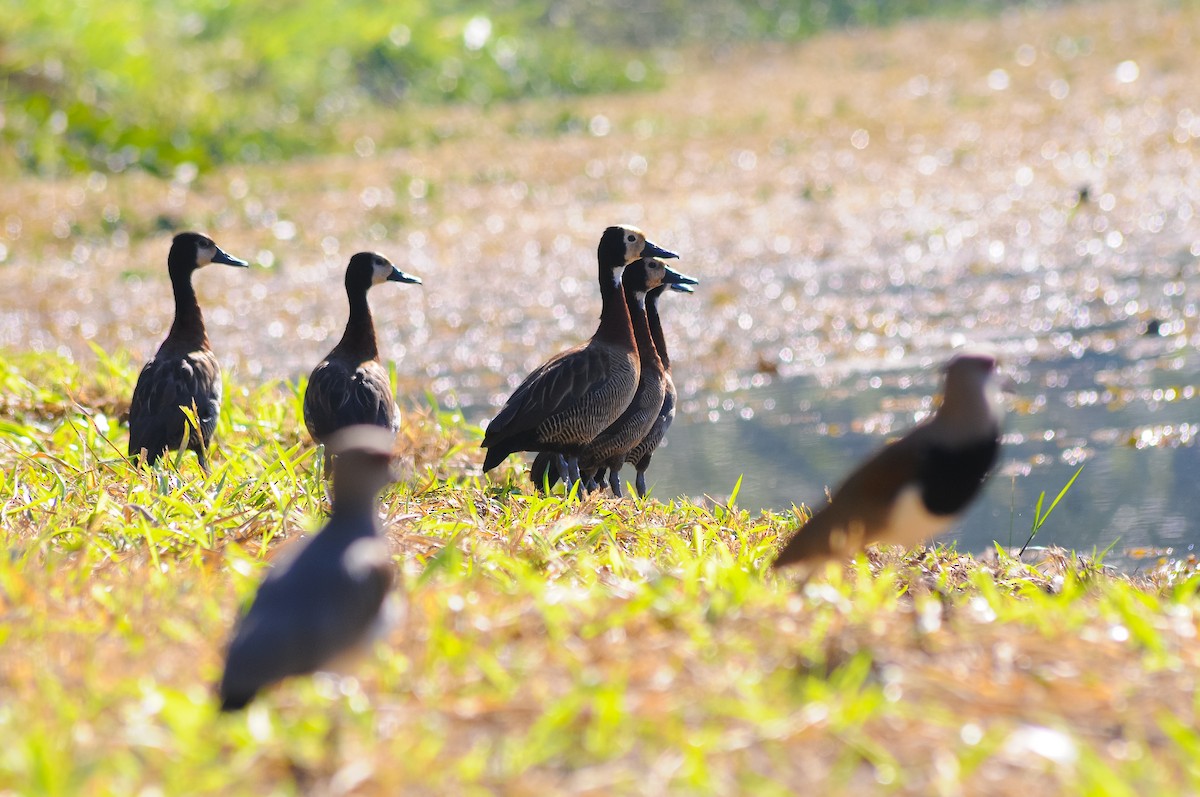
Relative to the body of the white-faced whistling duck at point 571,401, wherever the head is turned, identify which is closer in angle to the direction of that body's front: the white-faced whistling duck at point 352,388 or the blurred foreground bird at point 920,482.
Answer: the blurred foreground bird

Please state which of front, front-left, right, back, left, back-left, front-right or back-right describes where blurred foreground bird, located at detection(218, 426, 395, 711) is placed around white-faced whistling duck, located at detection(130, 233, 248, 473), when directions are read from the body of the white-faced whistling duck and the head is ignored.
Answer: back-right

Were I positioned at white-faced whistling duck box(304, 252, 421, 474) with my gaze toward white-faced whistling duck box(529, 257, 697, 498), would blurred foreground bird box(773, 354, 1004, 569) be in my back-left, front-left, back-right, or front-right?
front-right

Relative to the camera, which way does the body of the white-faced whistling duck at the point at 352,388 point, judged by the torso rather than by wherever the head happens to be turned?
away from the camera

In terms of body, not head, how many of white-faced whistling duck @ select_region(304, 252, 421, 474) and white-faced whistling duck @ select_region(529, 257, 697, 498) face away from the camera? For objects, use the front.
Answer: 1

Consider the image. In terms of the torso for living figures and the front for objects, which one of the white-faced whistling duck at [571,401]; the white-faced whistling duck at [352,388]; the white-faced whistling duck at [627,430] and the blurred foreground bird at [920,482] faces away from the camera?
the white-faced whistling duck at [352,388]

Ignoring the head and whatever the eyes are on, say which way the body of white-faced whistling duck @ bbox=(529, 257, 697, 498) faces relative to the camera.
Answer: to the viewer's right

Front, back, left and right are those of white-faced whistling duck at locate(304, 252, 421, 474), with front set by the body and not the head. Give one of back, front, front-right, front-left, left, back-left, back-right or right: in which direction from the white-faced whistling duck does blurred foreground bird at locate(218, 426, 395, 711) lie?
back

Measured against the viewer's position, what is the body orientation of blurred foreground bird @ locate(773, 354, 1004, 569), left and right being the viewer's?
facing to the right of the viewer

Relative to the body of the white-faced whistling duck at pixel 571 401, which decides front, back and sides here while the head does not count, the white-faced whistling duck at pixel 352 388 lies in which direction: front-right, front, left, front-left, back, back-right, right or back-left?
back

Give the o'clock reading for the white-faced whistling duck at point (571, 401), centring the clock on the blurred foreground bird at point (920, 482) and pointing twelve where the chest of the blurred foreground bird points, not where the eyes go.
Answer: The white-faced whistling duck is roughly at 8 o'clock from the blurred foreground bird.

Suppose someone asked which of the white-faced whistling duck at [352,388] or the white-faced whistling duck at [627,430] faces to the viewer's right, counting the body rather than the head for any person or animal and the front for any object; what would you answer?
the white-faced whistling duck at [627,430]

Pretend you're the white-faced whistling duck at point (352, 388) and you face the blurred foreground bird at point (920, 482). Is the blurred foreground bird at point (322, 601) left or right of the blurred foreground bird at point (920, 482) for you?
right

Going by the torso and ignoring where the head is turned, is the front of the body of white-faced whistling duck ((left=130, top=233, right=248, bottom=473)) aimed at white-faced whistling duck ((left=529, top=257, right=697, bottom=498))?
no

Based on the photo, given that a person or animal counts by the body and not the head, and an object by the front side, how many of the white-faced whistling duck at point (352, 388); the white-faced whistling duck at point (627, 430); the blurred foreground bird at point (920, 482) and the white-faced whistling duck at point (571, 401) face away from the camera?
1

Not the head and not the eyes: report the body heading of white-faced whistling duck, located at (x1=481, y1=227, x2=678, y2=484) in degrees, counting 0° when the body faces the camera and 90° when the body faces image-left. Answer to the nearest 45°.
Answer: approximately 270°

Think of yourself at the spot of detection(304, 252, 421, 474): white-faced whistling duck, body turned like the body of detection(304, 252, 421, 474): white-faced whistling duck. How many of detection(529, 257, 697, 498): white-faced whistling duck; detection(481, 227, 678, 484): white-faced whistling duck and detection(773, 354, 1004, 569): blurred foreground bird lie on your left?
0
